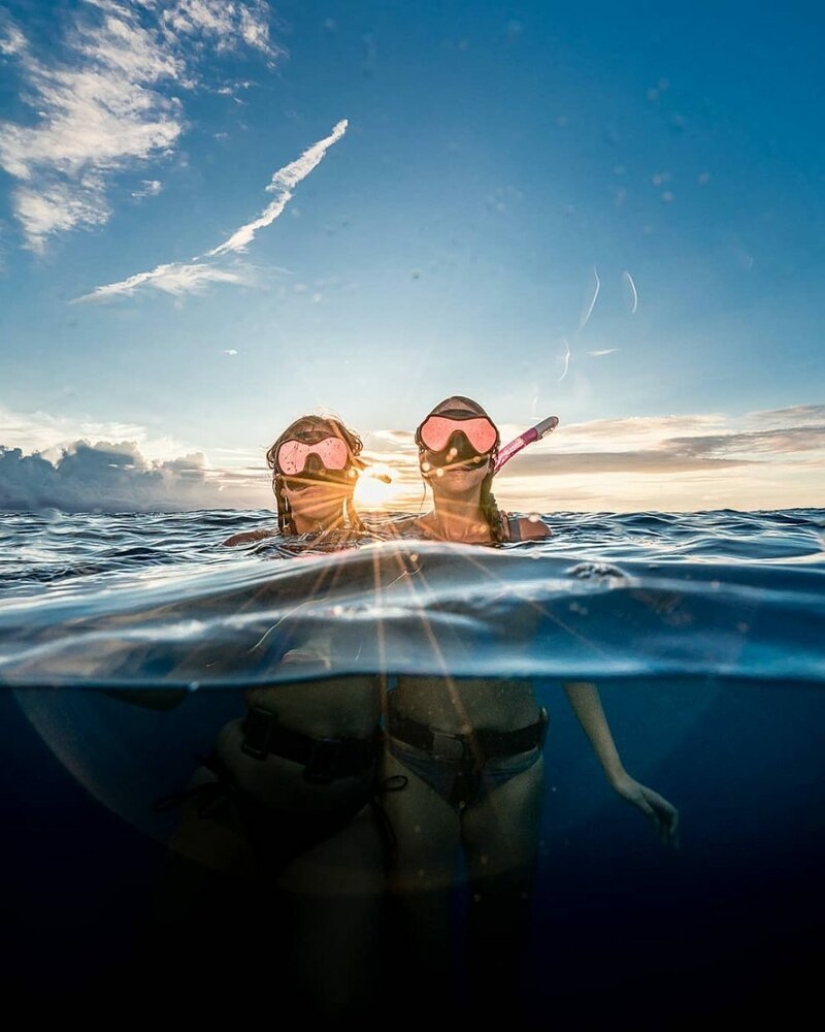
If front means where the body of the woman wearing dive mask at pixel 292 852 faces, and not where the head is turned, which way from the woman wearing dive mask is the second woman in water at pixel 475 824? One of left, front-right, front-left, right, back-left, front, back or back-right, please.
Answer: left

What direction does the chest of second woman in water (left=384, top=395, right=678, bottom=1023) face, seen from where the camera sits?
toward the camera

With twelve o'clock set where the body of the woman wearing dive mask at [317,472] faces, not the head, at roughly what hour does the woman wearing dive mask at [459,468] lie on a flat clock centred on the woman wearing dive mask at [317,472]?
the woman wearing dive mask at [459,468] is roughly at 10 o'clock from the woman wearing dive mask at [317,472].

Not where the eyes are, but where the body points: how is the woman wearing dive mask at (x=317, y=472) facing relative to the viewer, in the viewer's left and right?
facing the viewer

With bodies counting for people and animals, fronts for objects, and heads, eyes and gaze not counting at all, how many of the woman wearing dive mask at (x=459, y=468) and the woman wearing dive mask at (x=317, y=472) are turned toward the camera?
2

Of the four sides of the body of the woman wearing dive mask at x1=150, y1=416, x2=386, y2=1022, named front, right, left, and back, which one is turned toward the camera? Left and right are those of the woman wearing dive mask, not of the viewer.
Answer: front

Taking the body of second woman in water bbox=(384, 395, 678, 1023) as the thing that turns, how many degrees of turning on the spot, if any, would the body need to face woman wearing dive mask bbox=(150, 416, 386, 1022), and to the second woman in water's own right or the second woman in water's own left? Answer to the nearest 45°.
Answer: approximately 45° to the second woman in water's own right
